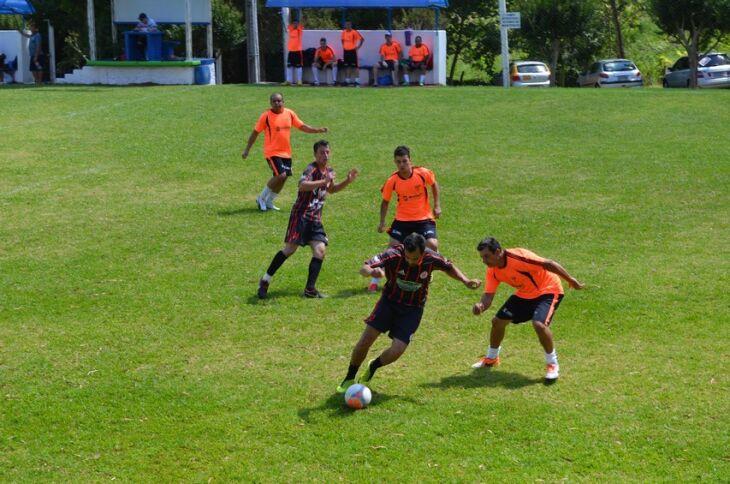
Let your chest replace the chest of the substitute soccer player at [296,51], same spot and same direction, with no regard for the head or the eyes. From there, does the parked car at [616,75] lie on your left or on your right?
on your left

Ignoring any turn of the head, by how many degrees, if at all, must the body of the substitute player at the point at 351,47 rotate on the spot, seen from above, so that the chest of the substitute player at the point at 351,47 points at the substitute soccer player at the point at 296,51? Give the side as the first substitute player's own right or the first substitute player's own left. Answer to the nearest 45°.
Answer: approximately 90° to the first substitute player's own right

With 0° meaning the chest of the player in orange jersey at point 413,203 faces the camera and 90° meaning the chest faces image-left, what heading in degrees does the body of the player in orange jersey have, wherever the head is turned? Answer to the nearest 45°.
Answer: approximately 0°

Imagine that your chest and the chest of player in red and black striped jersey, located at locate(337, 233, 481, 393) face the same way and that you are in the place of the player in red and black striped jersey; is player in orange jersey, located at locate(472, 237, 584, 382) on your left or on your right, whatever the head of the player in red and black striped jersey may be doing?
on your left

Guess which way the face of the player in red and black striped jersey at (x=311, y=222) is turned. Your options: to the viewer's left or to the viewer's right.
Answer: to the viewer's right

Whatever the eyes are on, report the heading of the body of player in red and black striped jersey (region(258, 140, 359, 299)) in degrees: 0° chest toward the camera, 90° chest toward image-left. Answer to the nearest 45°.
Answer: approximately 315°

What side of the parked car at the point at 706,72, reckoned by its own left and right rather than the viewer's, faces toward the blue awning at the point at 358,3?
left

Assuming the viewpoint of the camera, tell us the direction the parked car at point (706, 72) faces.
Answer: facing away from the viewer and to the left of the viewer
